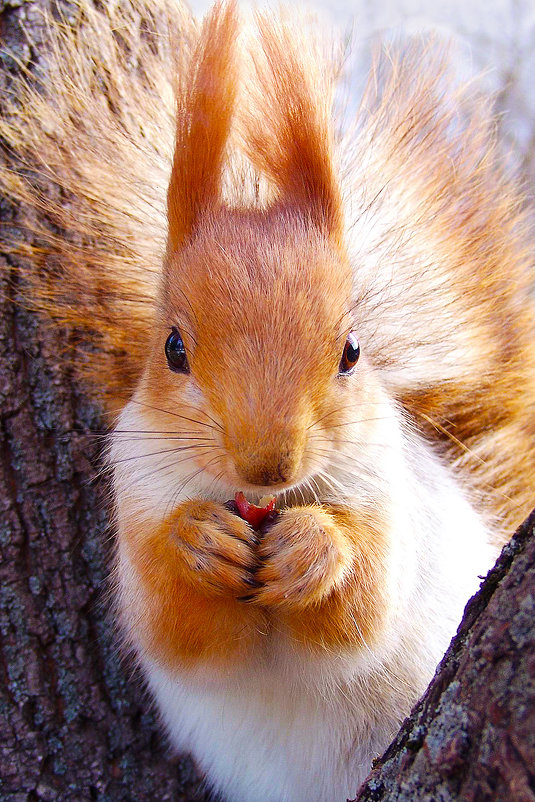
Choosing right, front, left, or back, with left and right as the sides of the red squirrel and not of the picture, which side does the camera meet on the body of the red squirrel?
front
